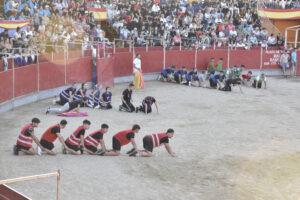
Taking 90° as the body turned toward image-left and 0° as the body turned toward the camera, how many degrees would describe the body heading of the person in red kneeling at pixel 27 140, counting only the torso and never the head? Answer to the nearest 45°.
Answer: approximately 270°

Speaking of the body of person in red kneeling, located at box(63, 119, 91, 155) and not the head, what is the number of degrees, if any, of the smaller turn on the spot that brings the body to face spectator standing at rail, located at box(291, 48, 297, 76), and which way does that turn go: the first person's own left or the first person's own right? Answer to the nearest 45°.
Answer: approximately 45° to the first person's own left

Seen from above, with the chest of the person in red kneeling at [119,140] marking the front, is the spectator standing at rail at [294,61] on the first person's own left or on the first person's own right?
on the first person's own left

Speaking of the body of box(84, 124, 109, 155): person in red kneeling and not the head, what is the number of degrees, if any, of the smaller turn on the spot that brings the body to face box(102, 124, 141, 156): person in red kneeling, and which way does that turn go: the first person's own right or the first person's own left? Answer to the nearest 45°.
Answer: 0° — they already face them

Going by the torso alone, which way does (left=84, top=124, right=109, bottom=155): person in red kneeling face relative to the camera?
to the viewer's right

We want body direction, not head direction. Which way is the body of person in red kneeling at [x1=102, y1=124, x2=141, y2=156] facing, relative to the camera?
to the viewer's right

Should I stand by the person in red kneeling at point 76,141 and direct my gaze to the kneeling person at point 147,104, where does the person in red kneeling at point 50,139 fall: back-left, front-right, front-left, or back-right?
back-left

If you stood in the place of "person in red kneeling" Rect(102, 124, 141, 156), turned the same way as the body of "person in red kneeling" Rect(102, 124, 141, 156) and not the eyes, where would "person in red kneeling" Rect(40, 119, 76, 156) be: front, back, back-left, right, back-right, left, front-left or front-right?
back

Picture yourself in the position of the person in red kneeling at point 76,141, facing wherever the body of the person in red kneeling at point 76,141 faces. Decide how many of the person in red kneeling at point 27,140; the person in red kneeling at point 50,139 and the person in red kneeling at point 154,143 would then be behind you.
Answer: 2

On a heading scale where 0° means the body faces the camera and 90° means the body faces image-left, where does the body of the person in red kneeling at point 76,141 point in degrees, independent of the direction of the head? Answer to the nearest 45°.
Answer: approximately 270°

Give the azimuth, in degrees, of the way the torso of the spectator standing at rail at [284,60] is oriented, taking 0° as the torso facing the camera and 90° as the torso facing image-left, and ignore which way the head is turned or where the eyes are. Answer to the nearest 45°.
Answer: approximately 0°

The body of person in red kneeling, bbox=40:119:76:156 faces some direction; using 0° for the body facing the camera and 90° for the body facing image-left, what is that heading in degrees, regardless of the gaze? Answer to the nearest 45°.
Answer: approximately 270°
